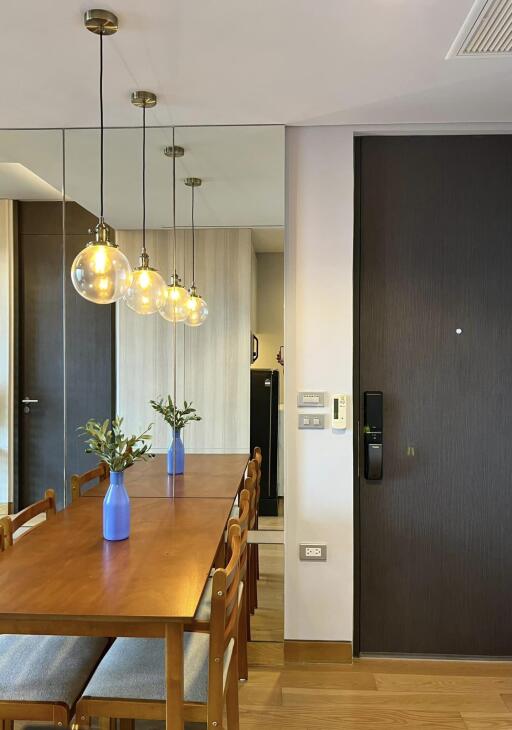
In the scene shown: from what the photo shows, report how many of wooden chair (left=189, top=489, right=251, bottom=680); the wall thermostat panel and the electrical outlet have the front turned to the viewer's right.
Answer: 0

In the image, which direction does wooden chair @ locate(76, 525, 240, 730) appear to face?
to the viewer's left

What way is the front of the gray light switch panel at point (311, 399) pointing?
toward the camera

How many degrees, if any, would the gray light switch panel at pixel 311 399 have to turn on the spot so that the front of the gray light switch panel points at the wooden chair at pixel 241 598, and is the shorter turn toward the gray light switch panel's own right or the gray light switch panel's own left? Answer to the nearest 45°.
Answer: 0° — it already faces it

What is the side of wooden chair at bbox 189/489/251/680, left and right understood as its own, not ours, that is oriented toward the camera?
left

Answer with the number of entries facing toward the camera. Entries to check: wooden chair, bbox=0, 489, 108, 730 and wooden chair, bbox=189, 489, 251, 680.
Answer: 0

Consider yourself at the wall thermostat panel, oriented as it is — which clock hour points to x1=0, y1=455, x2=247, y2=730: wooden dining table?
The wooden dining table is roughly at 1 o'clock from the wall thermostat panel.

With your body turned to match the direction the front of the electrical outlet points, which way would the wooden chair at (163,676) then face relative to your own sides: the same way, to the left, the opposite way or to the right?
to the right

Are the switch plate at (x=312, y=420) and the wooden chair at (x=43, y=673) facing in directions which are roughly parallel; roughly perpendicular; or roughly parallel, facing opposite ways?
roughly perpendicular

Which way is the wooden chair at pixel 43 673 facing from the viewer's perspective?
to the viewer's right

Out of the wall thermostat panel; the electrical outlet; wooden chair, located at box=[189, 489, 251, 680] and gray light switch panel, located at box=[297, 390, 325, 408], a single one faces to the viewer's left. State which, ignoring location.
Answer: the wooden chair

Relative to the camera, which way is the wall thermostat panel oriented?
toward the camera
